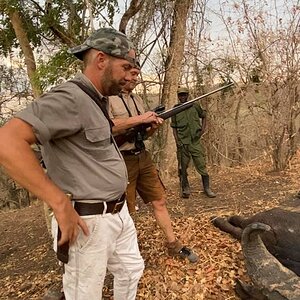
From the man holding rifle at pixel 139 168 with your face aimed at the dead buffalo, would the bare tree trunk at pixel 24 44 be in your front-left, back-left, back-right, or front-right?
back-left

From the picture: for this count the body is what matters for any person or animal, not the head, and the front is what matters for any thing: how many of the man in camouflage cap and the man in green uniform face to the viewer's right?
1

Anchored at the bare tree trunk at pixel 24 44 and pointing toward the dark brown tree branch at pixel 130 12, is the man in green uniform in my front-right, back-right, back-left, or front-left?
front-right

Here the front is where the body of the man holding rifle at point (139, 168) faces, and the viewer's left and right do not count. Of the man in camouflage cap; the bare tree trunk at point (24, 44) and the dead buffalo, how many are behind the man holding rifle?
1

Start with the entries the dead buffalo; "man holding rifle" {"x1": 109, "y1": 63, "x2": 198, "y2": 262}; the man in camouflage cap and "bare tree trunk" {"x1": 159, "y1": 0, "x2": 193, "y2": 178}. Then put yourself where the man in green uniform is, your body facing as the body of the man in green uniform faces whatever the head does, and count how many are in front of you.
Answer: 3

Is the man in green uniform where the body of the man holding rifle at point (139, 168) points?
no

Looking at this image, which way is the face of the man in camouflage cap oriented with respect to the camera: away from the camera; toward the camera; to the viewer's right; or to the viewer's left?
to the viewer's right

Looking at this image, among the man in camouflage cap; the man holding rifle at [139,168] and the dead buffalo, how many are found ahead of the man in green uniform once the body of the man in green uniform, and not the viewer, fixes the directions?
3

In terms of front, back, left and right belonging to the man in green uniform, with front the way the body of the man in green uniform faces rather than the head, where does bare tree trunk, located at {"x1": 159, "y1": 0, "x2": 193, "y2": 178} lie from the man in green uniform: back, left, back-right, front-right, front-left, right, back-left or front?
back

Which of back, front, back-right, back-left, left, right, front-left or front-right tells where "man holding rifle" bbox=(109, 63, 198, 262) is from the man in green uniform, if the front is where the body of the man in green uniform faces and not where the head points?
front

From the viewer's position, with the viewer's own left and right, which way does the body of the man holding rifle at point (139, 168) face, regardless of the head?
facing the viewer and to the right of the viewer

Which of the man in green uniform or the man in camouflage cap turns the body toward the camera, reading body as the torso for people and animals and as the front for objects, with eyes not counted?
the man in green uniform

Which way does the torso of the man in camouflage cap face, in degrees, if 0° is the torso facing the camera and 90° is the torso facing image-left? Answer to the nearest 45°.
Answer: approximately 270°

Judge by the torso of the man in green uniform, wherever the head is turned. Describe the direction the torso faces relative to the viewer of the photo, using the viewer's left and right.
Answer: facing the viewer

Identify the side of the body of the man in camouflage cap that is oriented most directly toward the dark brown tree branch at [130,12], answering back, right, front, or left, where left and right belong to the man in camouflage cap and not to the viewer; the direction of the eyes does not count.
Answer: left

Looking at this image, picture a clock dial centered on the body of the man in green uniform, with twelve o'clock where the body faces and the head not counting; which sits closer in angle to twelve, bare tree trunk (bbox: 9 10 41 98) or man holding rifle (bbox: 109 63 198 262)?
the man holding rifle
